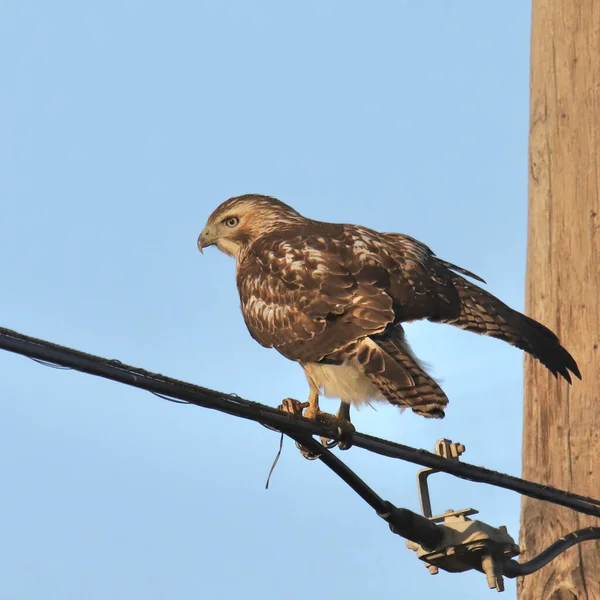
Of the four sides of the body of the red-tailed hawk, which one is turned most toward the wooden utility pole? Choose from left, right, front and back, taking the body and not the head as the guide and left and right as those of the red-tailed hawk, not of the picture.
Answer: back

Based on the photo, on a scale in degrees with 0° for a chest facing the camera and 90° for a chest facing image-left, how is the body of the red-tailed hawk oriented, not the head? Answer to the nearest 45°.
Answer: approximately 90°
